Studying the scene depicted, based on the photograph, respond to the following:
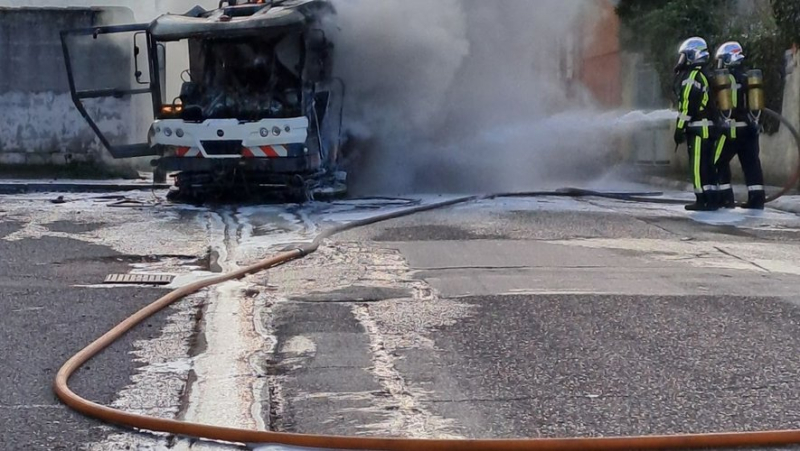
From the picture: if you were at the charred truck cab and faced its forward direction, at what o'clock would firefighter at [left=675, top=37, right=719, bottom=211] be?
The firefighter is roughly at 10 o'clock from the charred truck cab.

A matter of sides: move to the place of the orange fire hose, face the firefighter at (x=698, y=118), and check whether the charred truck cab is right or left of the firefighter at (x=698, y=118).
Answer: left

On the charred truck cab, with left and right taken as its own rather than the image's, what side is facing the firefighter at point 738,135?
left

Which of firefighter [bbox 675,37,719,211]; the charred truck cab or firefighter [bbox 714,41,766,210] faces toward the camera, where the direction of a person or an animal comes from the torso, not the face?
the charred truck cab

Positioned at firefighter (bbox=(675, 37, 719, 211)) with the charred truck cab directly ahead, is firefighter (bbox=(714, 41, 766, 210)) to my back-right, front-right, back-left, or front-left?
back-right

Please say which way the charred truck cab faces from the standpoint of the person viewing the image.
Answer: facing the viewer

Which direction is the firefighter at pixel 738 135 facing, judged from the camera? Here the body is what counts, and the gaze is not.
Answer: to the viewer's left

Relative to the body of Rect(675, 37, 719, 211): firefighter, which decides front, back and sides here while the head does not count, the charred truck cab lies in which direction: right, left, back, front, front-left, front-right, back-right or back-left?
front

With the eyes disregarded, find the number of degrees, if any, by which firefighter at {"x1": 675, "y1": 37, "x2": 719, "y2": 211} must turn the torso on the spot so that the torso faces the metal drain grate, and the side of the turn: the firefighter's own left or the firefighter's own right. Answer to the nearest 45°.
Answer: approximately 45° to the firefighter's own left

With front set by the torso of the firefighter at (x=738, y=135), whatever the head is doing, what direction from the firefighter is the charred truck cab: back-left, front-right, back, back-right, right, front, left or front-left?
front

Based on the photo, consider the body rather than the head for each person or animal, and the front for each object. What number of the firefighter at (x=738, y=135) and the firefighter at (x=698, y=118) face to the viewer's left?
2

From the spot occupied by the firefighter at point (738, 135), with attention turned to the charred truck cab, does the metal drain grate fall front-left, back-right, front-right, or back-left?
front-left

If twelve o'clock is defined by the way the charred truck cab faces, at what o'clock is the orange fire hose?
The orange fire hose is roughly at 12 o'clock from the charred truck cab.

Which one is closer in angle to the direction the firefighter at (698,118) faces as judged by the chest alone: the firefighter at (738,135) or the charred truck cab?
the charred truck cab

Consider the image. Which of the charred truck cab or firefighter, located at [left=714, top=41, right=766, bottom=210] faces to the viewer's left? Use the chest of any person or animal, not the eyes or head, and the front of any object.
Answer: the firefighter

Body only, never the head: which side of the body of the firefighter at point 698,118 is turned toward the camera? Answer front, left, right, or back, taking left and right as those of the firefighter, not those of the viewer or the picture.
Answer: left
